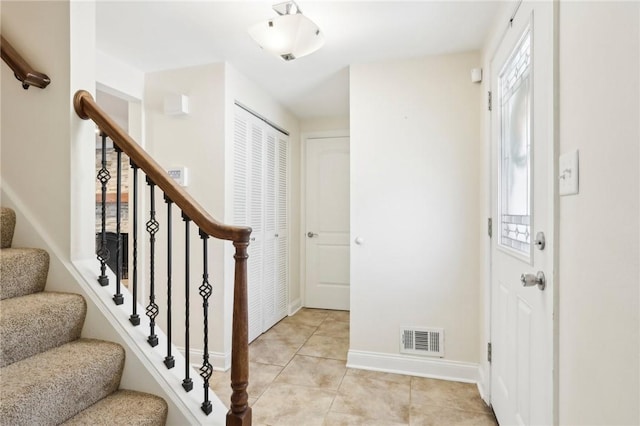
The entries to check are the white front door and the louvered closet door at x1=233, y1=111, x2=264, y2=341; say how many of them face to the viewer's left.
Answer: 1

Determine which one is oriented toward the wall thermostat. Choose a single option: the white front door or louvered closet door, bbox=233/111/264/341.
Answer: the white front door

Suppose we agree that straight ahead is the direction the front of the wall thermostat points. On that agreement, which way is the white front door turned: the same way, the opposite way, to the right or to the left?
to the right

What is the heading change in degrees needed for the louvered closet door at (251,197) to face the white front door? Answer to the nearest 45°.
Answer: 0° — it already faces it

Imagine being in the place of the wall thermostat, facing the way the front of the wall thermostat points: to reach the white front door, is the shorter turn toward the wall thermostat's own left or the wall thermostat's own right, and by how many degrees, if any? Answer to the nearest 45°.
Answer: approximately 90° to the wall thermostat's own left

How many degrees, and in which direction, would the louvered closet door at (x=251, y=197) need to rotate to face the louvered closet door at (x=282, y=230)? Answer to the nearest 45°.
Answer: approximately 90° to its left

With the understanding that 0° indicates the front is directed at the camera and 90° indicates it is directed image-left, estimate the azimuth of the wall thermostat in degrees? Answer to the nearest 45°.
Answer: approximately 45°

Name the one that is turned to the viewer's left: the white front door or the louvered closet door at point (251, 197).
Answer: the white front door

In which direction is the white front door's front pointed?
to the viewer's left

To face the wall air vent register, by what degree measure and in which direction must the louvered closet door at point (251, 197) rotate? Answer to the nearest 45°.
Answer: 0° — it already faces it

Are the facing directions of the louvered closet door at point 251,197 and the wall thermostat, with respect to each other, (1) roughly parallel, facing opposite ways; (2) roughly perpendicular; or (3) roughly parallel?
roughly perpendicular

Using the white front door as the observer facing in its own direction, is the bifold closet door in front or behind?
in front

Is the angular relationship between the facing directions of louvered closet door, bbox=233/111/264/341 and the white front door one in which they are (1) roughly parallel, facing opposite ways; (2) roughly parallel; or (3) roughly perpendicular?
roughly parallel, facing opposite ways

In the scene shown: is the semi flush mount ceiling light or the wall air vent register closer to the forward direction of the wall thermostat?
the semi flush mount ceiling light

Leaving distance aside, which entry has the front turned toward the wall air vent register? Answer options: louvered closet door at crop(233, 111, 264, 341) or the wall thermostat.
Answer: the louvered closet door

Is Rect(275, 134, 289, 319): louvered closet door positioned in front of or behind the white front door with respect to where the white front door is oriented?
in front
